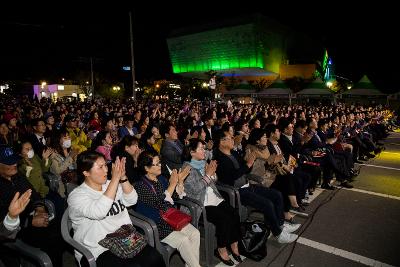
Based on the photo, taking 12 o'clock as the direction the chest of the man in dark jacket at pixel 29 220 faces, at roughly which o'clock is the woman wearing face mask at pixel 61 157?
The woman wearing face mask is roughly at 8 o'clock from the man in dark jacket.

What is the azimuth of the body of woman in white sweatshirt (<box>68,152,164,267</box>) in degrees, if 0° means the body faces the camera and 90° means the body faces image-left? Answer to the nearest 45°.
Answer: approximately 315°

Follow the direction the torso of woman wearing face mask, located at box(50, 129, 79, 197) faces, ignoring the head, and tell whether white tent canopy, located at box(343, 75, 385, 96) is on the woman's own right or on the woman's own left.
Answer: on the woman's own left

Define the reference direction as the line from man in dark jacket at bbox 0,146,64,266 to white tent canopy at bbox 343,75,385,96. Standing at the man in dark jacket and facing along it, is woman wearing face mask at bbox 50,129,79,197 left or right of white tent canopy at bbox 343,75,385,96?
left

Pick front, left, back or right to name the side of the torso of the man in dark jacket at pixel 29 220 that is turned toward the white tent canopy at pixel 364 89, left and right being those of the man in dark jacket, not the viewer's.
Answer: left

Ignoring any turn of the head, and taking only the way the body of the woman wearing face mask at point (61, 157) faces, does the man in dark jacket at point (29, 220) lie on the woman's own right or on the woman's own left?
on the woman's own right

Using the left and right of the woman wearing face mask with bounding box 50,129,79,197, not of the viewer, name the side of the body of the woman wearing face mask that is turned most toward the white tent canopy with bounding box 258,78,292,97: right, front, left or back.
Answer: left

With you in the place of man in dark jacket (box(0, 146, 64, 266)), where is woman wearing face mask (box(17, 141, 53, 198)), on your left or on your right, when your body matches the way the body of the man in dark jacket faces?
on your left

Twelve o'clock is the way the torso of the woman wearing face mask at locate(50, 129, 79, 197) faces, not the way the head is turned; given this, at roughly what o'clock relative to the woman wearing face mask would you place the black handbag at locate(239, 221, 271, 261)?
The black handbag is roughly at 12 o'clock from the woman wearing face mask.

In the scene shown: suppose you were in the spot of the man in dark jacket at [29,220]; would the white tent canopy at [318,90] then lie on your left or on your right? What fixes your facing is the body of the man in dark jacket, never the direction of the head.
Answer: on your left

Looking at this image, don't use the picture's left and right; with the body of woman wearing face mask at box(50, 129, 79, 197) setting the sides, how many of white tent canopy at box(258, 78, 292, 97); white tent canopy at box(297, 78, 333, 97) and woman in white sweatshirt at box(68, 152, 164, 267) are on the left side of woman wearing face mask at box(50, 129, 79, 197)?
2
